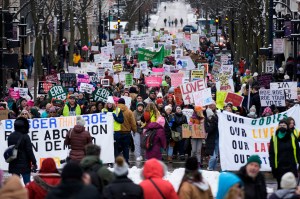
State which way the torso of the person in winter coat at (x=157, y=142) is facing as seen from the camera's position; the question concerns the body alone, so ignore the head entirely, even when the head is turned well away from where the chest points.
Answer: away from the camera

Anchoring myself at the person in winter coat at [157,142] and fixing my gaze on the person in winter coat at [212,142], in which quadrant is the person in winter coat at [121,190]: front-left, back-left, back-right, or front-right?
back-right

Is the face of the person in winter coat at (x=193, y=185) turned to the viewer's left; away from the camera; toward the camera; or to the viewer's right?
away from the camera

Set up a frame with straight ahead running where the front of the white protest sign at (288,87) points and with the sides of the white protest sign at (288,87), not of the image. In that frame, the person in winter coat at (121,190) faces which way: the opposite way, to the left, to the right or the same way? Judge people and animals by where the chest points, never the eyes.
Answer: the opposite way

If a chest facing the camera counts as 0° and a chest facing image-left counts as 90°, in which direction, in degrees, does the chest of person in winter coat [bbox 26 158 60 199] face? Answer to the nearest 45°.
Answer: approximately 180°

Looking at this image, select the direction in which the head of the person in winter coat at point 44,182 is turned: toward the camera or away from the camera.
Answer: away from the camera

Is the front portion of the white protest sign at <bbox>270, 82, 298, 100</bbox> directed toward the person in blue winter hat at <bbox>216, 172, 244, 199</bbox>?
yes

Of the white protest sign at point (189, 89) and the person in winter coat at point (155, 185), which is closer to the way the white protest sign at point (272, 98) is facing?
the person in winter coat

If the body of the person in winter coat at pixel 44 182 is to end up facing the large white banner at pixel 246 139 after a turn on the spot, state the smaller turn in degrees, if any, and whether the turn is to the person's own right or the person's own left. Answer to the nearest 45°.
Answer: approximately 45° to the person's own right

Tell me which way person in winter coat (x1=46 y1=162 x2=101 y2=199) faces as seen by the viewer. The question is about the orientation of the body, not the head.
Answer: away from the camera

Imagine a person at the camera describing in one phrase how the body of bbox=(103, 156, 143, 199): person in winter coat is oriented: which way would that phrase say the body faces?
away from the camera
